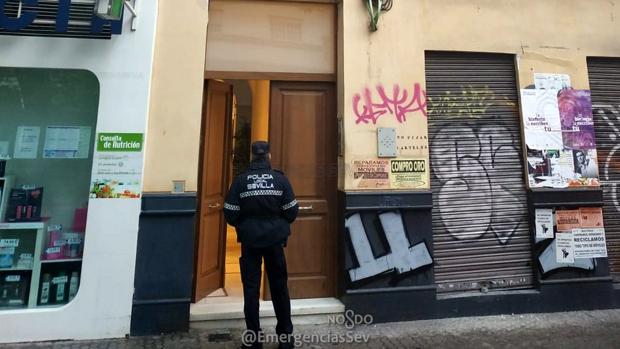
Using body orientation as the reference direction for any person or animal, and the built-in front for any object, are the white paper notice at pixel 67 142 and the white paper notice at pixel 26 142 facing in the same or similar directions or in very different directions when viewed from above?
same or similar directions

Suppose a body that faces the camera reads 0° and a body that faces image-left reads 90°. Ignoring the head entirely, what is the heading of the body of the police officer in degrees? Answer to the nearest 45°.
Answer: approximately 180°

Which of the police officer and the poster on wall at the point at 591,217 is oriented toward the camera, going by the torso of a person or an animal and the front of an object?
the poster on wall

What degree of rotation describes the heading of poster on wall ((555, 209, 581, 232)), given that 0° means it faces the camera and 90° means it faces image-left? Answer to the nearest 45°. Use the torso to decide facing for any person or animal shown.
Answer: approximately 0°

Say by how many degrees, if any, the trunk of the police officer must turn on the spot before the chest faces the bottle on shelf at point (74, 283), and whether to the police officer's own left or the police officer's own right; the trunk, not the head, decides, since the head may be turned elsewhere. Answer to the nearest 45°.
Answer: approximately 90° to the police officer's own left

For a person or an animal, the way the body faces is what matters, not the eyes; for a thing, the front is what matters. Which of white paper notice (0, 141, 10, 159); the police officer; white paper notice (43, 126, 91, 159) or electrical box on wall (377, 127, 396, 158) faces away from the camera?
the police officer

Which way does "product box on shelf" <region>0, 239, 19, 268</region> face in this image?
toward the camera

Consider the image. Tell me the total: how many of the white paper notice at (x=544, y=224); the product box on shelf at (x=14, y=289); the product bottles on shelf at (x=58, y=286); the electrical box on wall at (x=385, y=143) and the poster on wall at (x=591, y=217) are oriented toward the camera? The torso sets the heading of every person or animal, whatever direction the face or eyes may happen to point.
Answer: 5

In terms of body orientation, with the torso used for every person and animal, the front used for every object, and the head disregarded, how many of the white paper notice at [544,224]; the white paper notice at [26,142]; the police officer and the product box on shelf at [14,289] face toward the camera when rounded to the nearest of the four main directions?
3

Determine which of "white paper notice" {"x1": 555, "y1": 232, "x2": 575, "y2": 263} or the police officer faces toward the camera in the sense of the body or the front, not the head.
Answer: the white paper notice

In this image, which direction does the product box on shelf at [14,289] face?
toward the camera

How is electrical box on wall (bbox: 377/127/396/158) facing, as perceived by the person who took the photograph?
facing the viewer

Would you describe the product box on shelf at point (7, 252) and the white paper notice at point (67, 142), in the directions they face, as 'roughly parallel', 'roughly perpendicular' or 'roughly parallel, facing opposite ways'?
roughly parallel

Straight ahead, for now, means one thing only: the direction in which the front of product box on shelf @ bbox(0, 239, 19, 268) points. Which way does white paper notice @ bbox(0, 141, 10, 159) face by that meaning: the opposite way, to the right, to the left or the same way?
the same way

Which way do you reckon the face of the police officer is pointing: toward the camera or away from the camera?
away from the camera

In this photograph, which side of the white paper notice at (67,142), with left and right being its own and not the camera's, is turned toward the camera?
front
